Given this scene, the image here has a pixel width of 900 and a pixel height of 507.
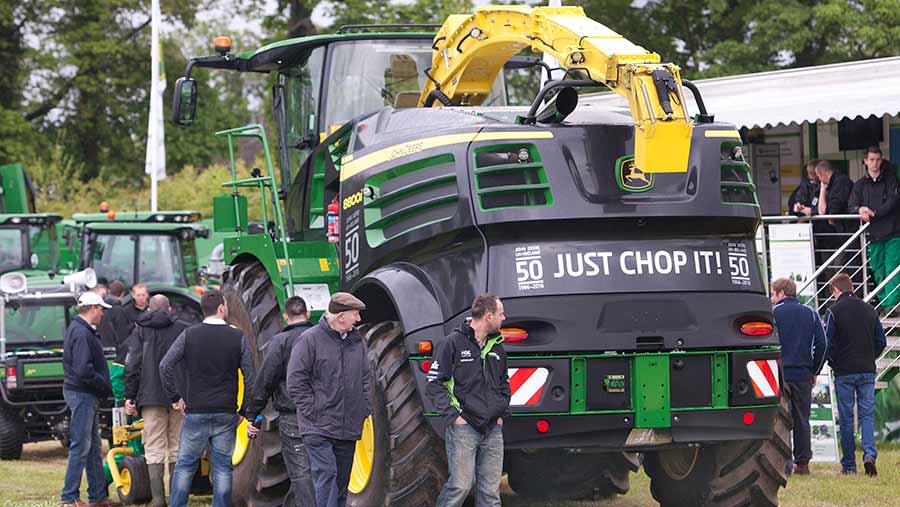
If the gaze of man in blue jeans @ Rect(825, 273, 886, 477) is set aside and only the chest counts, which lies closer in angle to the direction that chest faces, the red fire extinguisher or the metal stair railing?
the metal stair railing

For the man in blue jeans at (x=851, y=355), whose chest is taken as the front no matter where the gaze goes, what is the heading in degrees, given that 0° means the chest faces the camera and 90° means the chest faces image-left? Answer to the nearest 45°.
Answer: approximately 180°

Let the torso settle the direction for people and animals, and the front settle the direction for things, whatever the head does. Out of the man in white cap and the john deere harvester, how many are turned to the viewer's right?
1

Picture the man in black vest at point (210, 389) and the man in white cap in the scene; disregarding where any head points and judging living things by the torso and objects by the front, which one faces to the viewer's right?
the man in white cap

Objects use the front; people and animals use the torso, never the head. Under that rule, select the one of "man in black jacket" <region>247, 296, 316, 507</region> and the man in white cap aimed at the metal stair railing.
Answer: the man in white cap

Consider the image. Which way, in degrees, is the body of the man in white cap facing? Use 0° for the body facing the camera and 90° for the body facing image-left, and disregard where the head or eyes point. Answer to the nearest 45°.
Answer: approximately 270°

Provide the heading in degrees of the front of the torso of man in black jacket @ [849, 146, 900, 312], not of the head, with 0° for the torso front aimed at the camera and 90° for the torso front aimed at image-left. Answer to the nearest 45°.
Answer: approximately 0°

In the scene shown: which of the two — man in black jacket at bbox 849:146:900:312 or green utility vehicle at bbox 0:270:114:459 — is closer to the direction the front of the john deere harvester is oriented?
the green utility vehicle
